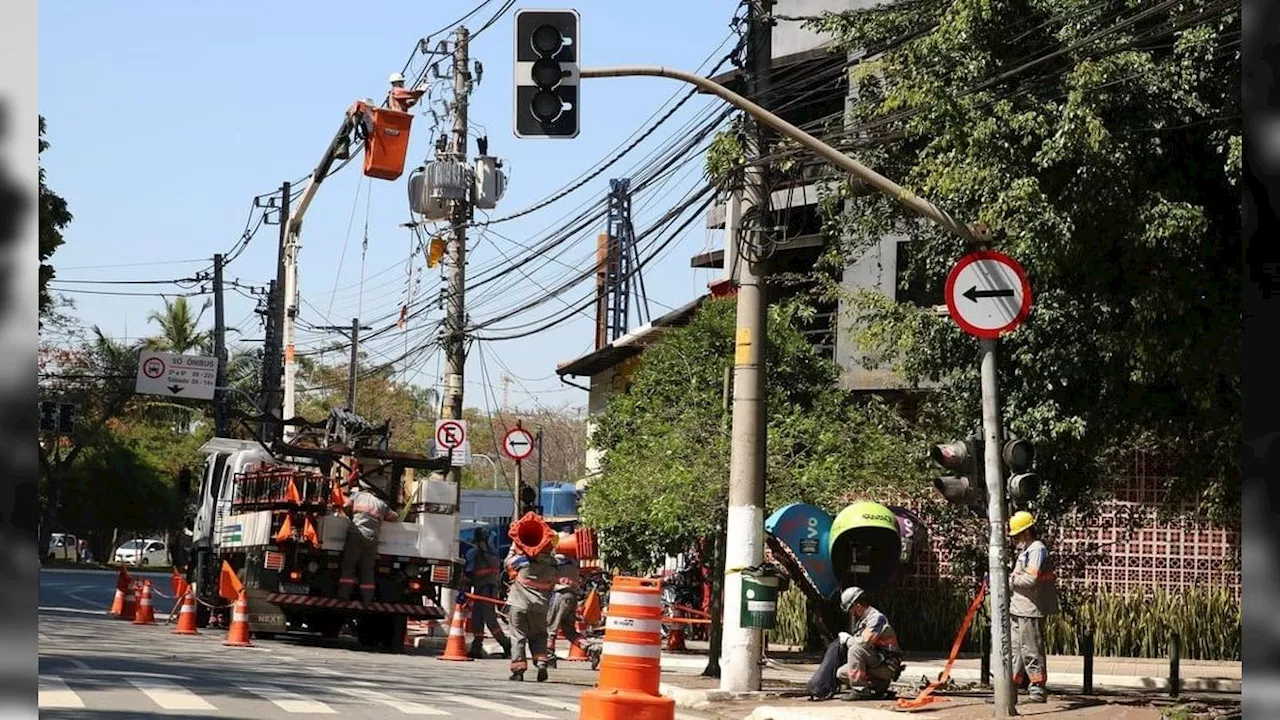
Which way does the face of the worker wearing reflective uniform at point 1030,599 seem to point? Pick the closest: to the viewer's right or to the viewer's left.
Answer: to the viewer's left

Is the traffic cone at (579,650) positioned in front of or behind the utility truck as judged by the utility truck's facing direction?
behind

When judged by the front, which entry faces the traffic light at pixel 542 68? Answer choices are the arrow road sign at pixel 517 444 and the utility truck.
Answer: the arrow road sign

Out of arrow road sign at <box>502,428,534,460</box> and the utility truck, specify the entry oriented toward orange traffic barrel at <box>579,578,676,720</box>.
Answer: the arrow road sign

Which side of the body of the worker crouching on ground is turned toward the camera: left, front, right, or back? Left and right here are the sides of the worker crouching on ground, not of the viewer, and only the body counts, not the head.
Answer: left

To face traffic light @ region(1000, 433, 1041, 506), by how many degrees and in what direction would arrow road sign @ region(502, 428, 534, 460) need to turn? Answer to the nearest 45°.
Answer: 0° — it already faces it

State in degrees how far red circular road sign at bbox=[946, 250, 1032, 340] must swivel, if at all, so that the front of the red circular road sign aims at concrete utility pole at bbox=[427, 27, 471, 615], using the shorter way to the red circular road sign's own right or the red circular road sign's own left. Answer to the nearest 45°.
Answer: approximately 135° to the red circular road sign's own right
